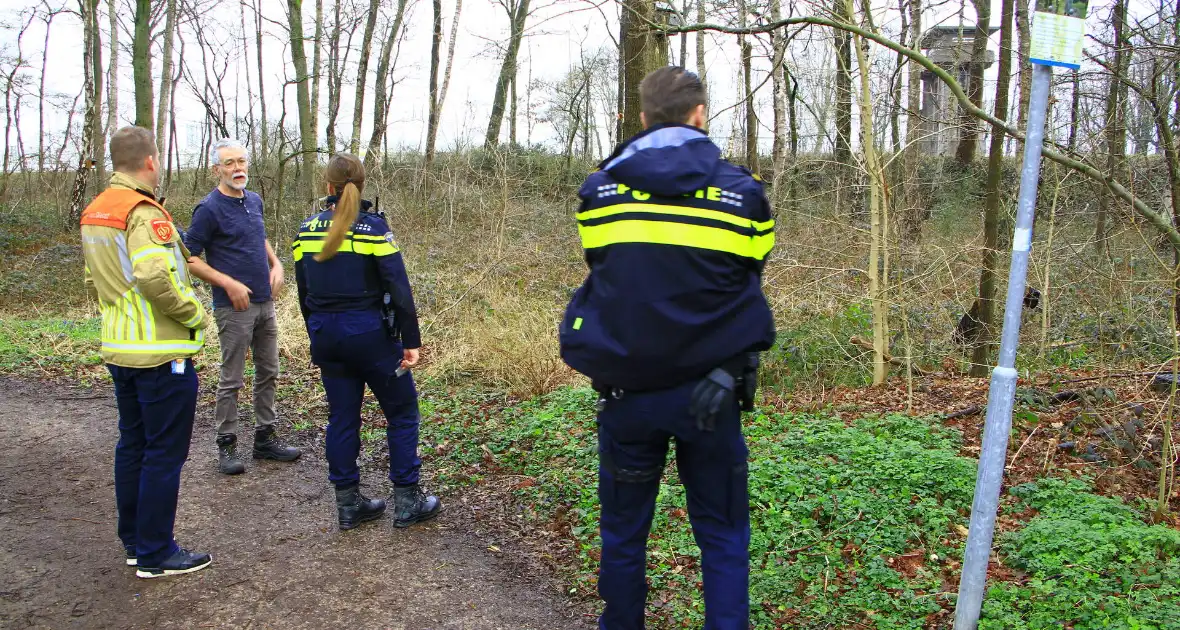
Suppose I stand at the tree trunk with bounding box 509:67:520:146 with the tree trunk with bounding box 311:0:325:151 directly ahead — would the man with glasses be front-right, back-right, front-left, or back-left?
front-left

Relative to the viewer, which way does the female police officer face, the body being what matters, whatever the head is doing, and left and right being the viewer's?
facing away from the viewer and to the right of the viewer

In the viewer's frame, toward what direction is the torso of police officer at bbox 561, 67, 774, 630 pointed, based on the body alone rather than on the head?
away from the camera

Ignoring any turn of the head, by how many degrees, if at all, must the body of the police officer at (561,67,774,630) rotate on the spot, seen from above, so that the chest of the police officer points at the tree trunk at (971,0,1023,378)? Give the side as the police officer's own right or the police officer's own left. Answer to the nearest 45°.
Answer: approximately 45° to the police officer's own right

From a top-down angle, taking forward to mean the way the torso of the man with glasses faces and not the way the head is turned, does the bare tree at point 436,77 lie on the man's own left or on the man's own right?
on the man's own left

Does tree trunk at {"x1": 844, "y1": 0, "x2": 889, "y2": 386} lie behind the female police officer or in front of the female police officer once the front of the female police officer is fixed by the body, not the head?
in front

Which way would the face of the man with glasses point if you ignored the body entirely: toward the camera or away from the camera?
toward the camera

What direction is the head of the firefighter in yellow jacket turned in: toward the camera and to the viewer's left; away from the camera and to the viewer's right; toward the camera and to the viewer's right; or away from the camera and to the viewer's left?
away from the camera and to the viewer's right

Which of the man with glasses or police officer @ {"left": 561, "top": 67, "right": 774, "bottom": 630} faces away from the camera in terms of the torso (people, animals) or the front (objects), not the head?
the police officer

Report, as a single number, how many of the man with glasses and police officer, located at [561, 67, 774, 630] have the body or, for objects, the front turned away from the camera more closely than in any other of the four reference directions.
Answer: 1

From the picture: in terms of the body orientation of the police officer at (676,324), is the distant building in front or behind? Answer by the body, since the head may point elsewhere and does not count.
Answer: in front

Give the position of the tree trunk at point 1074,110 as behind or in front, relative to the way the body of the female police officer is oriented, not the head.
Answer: in front

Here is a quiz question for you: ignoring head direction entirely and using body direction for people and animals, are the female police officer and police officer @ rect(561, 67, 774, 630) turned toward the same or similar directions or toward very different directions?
same or similar directions

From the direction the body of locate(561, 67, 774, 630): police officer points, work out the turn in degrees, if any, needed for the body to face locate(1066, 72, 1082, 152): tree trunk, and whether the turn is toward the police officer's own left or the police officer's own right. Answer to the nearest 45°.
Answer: approximately 45° to the police officer's own right
